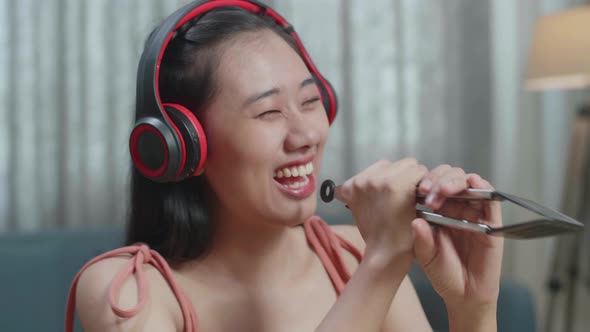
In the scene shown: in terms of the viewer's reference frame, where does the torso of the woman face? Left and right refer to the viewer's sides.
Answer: facing the viewer and to the right of the viewer

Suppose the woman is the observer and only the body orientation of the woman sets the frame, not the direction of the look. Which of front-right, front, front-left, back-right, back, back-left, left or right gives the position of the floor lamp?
left

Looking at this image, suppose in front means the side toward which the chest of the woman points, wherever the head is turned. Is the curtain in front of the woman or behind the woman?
behind

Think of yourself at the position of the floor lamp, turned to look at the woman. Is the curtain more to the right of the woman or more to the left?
right

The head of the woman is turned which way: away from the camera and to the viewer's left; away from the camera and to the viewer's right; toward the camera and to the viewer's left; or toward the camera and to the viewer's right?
toward the camera and to the viewer's right
